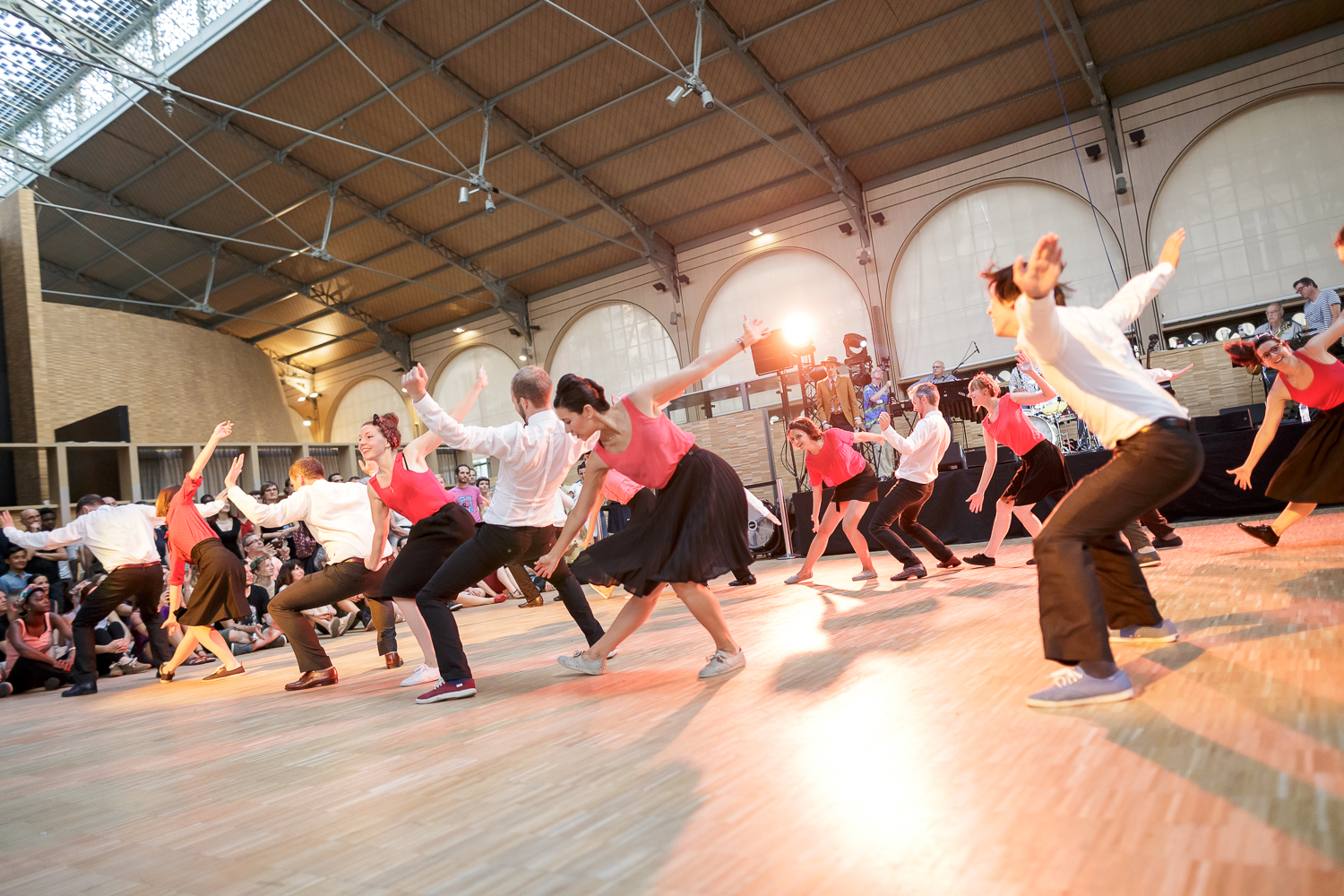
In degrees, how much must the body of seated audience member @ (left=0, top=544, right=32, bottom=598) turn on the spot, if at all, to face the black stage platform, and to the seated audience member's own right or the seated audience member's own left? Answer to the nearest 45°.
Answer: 0° — they already face it

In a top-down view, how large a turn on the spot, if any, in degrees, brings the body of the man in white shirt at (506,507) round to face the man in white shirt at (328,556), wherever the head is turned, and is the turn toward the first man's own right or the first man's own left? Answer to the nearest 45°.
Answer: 0° — they already face them

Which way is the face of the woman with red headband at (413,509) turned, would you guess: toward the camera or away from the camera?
toward the camera

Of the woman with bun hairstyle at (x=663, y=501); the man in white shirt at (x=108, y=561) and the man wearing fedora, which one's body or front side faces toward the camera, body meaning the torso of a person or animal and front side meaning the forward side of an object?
the man wearing fedora

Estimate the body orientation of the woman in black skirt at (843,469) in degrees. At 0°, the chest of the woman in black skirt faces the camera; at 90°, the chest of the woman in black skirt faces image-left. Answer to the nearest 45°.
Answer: approximately 45°

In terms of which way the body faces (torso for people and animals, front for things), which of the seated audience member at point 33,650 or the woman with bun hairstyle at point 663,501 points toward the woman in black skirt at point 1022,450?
the seated audience member

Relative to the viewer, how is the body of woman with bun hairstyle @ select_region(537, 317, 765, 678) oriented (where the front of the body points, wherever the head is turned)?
to the viewer's left

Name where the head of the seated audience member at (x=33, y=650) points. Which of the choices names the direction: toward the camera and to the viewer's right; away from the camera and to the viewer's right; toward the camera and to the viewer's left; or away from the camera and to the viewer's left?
toward the camera and to the viewer's right

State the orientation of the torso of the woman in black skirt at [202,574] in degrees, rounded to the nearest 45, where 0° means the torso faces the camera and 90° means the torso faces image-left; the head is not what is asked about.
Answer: approximately 90°

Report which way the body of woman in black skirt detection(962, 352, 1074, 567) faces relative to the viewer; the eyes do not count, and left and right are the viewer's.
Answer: facing the viewer and to the left of the viewer

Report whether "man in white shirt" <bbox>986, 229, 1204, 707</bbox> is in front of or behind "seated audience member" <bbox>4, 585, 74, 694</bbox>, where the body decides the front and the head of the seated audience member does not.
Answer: in front

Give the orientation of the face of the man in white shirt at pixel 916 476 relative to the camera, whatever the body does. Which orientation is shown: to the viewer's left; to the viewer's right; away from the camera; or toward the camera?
to the viewer's left

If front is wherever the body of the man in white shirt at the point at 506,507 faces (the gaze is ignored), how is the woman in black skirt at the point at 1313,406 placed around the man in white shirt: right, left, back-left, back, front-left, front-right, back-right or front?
back-right
